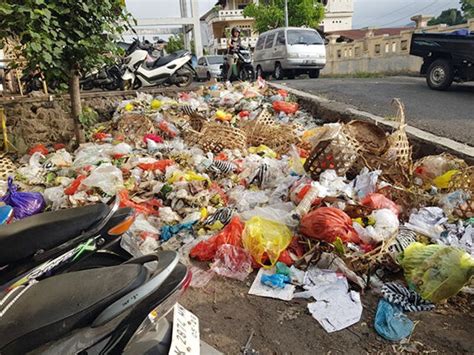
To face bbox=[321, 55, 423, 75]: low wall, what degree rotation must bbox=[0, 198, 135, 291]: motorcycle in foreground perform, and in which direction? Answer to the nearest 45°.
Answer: approximately 135° to its right

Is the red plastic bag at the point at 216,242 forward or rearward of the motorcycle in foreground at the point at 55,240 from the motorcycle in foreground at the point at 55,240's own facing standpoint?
rearward

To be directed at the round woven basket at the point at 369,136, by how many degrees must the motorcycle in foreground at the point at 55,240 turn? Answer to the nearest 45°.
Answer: approximately 135° to its right

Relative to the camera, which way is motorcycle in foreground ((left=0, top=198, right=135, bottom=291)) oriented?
to the viewer's left

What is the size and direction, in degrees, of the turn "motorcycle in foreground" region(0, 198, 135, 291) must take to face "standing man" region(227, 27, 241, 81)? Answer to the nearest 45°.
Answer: approximately 135° to its right

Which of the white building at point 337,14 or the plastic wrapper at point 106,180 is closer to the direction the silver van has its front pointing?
the plastic wrapper

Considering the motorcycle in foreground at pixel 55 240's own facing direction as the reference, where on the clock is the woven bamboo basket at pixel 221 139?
The woven bamboo basket is roughly at 4 o'clock from the motorcycle in foreground.

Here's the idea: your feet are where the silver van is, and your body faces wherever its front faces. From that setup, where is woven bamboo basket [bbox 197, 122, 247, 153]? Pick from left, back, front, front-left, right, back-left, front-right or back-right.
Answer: front-right
